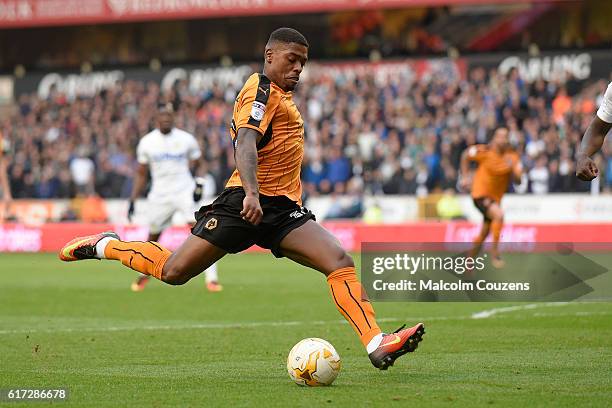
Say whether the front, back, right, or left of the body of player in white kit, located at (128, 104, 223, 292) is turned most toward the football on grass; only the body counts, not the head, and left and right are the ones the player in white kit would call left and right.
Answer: front

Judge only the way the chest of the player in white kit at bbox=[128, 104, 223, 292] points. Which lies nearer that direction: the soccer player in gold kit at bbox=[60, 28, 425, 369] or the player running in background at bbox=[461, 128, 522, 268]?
the soccer player in gold kit

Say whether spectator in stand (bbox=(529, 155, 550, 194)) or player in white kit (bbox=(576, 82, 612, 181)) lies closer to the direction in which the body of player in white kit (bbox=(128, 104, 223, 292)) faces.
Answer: the player in white kit

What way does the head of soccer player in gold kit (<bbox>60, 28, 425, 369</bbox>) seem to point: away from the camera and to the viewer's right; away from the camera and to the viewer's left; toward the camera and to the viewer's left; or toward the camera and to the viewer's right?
toward the camera and to the viewer's right

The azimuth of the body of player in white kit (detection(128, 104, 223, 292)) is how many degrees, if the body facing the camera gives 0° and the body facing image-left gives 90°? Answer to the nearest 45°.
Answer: approximately 0°

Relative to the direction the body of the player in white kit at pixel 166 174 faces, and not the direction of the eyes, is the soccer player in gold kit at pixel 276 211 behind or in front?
in front

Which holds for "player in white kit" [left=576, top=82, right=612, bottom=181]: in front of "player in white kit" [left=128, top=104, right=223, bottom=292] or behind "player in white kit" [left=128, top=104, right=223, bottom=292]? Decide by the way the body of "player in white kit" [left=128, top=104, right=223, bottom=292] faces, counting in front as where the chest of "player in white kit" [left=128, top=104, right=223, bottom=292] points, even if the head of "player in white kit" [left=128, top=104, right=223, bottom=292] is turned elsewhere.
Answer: in front

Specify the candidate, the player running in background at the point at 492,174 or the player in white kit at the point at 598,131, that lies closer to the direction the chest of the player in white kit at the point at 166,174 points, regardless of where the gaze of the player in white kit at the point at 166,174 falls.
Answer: the player in white kit
